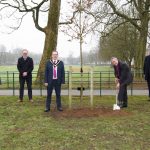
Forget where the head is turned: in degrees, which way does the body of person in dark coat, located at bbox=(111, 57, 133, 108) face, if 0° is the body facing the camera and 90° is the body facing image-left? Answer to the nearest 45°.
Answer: approximately 45°

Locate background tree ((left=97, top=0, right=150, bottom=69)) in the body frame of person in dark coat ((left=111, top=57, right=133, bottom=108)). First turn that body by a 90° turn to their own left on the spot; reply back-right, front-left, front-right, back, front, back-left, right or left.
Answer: back-left

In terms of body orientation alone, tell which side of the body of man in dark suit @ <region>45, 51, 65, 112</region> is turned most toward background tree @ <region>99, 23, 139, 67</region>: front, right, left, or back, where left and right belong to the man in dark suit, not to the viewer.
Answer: back

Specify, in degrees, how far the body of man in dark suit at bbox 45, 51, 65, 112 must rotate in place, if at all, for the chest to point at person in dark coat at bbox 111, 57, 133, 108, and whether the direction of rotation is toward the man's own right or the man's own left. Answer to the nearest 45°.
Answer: approximately 90° to the man's own left

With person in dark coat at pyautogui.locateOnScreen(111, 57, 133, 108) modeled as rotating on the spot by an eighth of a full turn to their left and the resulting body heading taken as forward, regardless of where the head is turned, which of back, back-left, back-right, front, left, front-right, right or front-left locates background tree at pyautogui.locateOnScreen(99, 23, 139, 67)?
back

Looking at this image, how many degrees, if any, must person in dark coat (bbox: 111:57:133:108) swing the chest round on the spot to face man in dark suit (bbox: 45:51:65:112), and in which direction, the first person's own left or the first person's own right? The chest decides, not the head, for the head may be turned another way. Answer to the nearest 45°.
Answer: approximately 45° to the first person's own right

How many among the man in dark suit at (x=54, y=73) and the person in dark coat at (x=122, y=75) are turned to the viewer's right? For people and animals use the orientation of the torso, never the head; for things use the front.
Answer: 0
